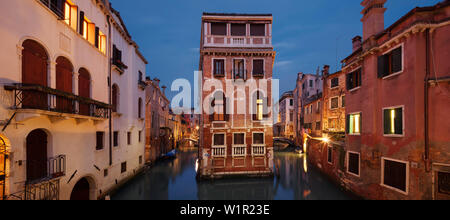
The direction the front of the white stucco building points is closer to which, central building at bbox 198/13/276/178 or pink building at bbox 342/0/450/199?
the pink building

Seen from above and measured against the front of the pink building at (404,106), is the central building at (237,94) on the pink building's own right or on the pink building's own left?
on the pink building's own right

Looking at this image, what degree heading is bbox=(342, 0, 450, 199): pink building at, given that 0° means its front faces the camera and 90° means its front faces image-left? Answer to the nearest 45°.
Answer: approximately 45°

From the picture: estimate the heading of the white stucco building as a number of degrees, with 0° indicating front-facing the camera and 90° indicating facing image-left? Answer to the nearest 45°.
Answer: approximately 315°

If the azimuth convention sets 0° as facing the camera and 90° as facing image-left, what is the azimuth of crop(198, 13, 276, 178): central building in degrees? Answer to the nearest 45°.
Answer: approximately 0°

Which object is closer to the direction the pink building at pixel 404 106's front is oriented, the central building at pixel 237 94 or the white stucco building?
the white stucco building
